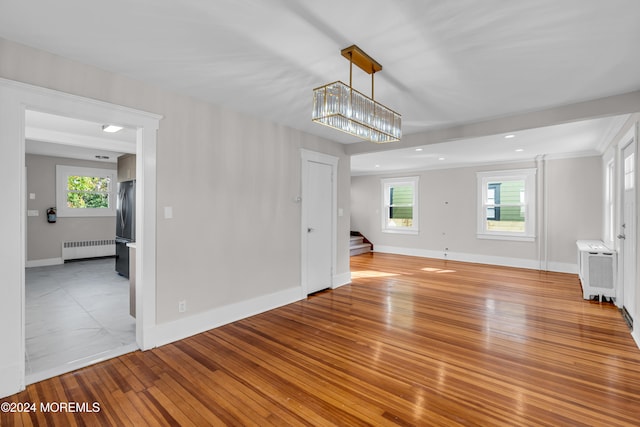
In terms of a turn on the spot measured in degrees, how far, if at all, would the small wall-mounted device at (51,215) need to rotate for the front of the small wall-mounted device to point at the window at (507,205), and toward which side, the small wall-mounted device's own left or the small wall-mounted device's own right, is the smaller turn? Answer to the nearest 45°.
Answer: approximately 45° to the small wall-mounted device's own left

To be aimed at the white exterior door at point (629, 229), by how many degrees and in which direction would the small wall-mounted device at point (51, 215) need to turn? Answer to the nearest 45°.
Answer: approximately 45° to its left

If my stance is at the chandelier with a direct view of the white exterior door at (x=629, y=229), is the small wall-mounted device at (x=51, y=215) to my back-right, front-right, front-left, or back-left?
back-left

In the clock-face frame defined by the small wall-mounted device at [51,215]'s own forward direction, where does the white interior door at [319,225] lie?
The white interior door is roughly at 11 o'clock from the small wall-mounted device.

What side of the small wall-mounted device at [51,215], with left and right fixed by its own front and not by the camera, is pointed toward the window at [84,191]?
left

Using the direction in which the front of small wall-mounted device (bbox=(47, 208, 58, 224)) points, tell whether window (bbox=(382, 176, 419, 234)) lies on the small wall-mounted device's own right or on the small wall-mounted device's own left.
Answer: on the small wall-mounted device's own left

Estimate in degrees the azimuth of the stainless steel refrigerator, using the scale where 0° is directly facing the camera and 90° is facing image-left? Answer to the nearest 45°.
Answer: approximately 45°

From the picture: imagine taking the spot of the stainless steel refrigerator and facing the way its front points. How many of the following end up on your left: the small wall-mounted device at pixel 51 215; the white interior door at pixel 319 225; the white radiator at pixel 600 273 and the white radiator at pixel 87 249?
2

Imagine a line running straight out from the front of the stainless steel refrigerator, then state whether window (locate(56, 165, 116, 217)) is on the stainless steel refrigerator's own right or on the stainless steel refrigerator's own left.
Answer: on the stainless steel refrigerator's own right
